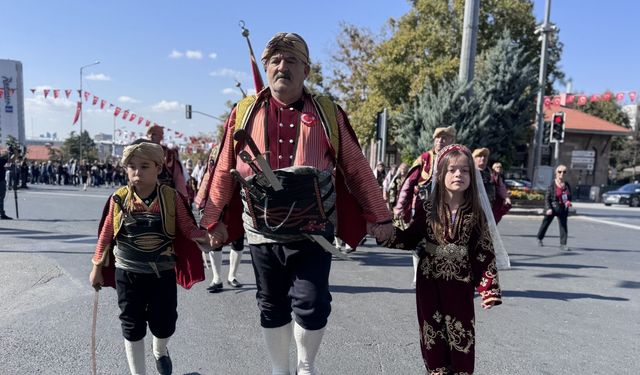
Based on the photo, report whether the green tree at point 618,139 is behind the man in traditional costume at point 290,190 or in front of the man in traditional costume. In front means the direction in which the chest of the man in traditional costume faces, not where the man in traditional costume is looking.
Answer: behind

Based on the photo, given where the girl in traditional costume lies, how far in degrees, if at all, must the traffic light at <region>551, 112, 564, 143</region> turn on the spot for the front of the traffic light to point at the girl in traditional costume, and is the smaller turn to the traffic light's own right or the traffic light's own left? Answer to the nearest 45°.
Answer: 0° — it already faces them

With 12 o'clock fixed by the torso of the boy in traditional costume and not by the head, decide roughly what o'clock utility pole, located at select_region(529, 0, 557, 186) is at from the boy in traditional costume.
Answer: The utility pole is roughly at 8 o'clock from the boy in traditional costume.

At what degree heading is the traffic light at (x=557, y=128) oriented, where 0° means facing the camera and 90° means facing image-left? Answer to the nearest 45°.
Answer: approximately 0°

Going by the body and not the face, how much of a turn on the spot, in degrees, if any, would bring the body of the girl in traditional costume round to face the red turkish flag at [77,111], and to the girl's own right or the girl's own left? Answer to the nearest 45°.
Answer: approximately 135° to the girl's own right

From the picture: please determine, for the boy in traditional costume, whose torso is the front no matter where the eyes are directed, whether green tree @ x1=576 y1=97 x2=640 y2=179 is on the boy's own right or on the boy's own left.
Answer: on the boy's own left
